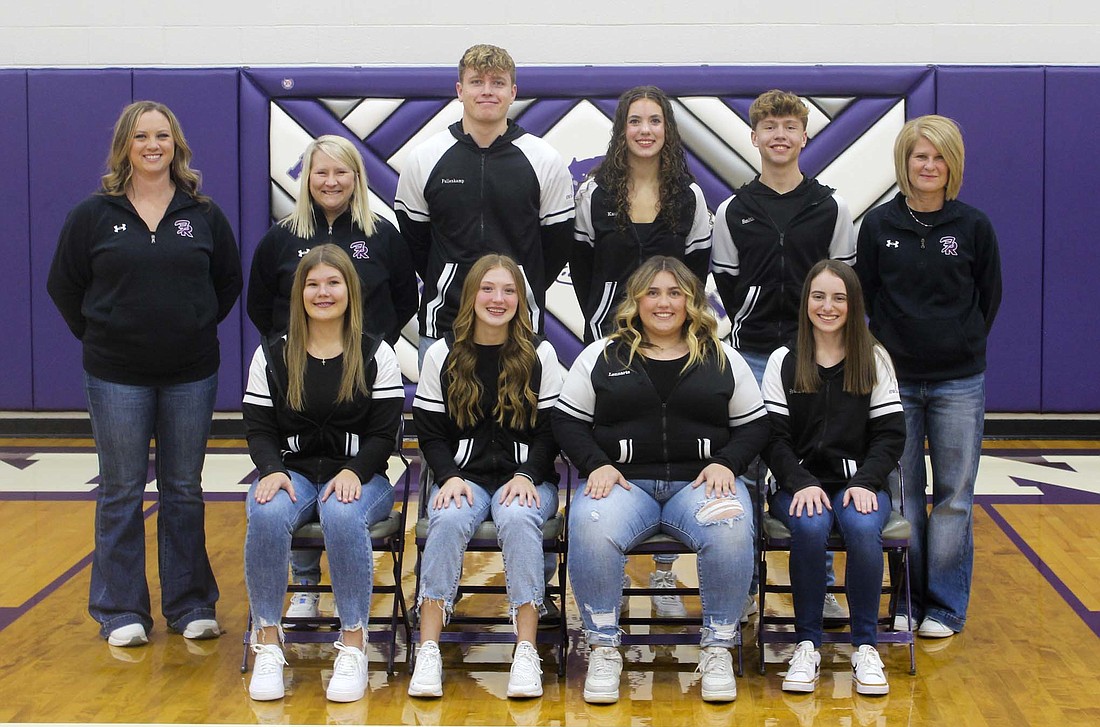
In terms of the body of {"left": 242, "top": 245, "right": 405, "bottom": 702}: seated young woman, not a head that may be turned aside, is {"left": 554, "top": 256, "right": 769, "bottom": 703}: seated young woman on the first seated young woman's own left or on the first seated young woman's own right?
on the first seated young woman's own left

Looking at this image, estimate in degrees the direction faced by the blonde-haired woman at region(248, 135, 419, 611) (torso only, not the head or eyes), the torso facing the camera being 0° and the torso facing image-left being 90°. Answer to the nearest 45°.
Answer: approximately 0°

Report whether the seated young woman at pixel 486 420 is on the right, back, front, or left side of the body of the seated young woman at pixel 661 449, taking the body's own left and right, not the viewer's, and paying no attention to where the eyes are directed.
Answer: right

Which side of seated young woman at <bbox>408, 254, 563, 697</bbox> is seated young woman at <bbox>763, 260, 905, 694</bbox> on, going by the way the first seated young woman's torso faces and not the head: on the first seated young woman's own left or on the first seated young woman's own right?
on the first seated young woman's own left

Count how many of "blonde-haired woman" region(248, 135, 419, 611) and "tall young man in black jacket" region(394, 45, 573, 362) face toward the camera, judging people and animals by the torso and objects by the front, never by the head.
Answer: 2

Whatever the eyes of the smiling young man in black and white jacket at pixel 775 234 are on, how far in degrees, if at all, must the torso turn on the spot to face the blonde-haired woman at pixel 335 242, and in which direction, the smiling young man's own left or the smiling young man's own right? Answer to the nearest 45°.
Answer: approximately 90° to the smiling young man's own right
